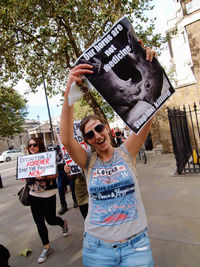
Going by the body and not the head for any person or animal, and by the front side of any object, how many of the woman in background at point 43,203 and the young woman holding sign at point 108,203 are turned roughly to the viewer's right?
0

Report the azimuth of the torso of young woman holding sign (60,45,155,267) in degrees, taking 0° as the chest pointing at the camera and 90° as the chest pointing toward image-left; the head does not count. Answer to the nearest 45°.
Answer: approximately 0°

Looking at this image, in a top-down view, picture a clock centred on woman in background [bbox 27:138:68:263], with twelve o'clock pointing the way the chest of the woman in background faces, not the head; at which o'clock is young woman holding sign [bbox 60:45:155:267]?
The young woman holding sign is roughly at 10 o'clock from the woman in background.

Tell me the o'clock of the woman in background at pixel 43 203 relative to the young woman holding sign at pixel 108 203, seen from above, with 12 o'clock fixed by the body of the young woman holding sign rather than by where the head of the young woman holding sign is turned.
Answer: The woman in background is roughly at 5 o'clock from the young woman holding sign.

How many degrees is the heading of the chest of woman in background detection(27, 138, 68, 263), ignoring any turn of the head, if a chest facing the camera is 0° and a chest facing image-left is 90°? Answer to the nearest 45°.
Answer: approximately 45°
